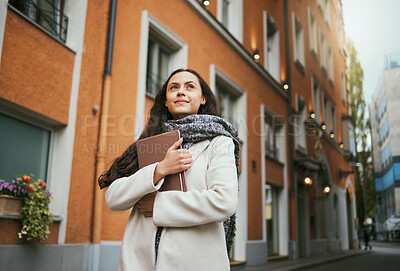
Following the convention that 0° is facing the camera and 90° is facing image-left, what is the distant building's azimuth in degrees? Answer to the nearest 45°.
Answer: approximately 45°

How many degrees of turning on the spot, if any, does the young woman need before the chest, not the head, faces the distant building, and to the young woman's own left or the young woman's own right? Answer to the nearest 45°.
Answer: approximately 180°

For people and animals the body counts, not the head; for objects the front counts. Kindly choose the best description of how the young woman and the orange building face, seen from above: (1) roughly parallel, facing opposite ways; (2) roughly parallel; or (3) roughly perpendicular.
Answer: roughly perpendicular

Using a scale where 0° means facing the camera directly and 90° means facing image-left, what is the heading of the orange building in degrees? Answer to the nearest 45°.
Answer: approximately 315°

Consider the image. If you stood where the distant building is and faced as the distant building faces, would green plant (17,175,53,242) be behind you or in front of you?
in front

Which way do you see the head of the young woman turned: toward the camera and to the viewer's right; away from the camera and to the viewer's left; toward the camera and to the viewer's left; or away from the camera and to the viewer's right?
toward the camera and to the viewer's right

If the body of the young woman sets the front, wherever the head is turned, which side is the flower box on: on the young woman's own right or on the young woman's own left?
on the young woman's own right

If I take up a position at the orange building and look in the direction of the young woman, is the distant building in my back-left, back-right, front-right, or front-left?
back-left

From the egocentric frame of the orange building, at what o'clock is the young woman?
The young woman is roughly at 1 o'clock from the orange building.
